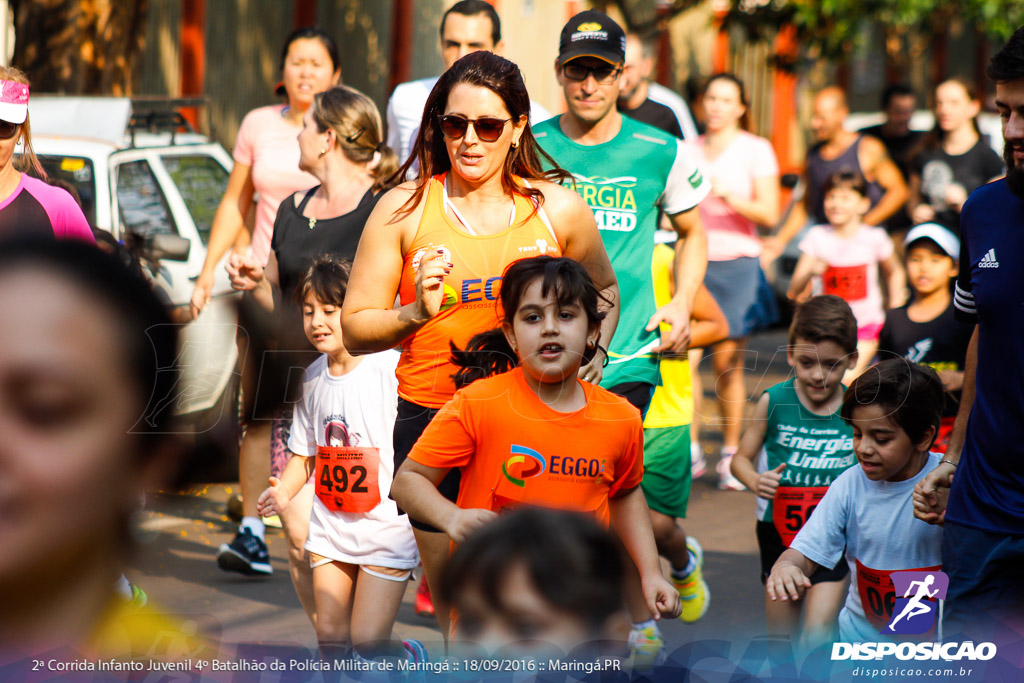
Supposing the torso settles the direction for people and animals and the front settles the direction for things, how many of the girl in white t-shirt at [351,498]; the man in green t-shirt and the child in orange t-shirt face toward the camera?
3

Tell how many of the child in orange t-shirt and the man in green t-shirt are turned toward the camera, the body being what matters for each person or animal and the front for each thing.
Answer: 2

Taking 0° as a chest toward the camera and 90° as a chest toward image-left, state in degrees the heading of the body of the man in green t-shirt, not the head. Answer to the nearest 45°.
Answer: approximately 0°

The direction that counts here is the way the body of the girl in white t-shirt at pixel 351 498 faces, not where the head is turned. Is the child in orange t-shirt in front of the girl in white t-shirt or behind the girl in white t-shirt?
in front

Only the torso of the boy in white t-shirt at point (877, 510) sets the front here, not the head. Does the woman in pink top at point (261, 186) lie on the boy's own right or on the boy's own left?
on the boy's own right

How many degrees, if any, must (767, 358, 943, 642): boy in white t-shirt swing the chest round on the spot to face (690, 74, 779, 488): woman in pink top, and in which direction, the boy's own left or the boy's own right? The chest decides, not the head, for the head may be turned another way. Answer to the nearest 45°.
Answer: approximately 135° to the boy's own right

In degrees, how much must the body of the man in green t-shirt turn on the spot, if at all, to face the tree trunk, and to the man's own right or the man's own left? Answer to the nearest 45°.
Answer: approximately 135° to the man's own right

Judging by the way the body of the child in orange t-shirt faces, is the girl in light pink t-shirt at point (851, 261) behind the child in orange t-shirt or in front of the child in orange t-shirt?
behind

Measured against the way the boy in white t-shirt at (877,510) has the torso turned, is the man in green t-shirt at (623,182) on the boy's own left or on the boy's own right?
on the boy's own right

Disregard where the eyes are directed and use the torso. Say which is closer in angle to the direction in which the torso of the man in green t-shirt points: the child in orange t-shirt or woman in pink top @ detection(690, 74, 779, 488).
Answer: the child in orange t-shirt

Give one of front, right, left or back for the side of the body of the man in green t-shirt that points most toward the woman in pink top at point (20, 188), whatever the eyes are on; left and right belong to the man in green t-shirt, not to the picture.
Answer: right
